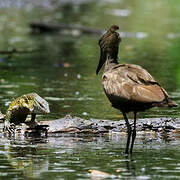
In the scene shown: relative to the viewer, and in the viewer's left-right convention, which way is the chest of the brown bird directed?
facing to the left of the viewer

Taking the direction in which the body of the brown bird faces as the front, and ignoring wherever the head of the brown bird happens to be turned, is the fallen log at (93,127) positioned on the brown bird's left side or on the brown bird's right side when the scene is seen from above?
on the brown bird's right side
